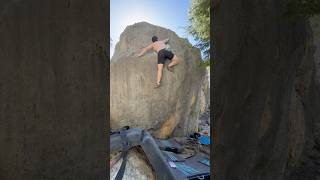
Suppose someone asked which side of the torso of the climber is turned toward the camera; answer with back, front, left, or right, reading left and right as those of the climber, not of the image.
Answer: back
